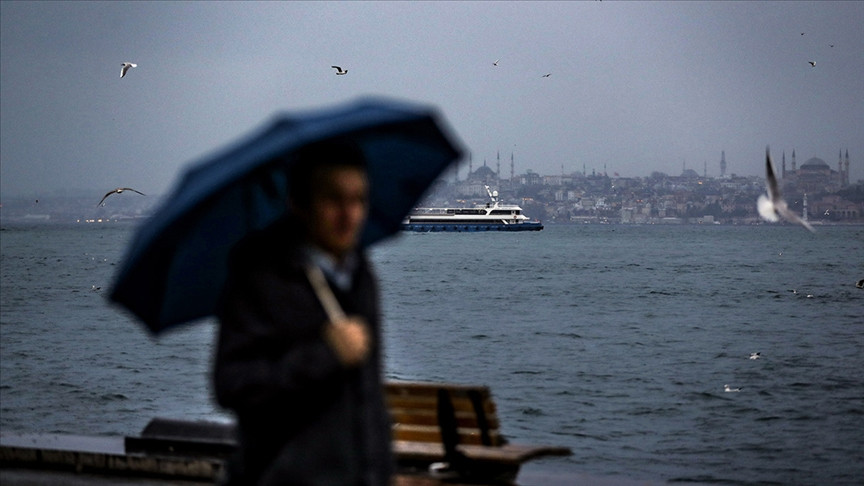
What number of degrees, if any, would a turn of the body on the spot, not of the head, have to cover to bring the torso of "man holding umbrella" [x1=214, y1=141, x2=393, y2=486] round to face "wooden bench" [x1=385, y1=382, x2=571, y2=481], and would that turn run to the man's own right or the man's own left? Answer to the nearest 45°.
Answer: approximately 135° to the man's own left

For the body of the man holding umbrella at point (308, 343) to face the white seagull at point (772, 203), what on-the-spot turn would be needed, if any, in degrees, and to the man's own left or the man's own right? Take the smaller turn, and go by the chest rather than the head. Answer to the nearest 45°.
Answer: approximately 90° to the man's own left

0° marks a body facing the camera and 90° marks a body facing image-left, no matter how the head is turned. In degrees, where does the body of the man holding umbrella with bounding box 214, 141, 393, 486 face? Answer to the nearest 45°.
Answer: approximately 315°
